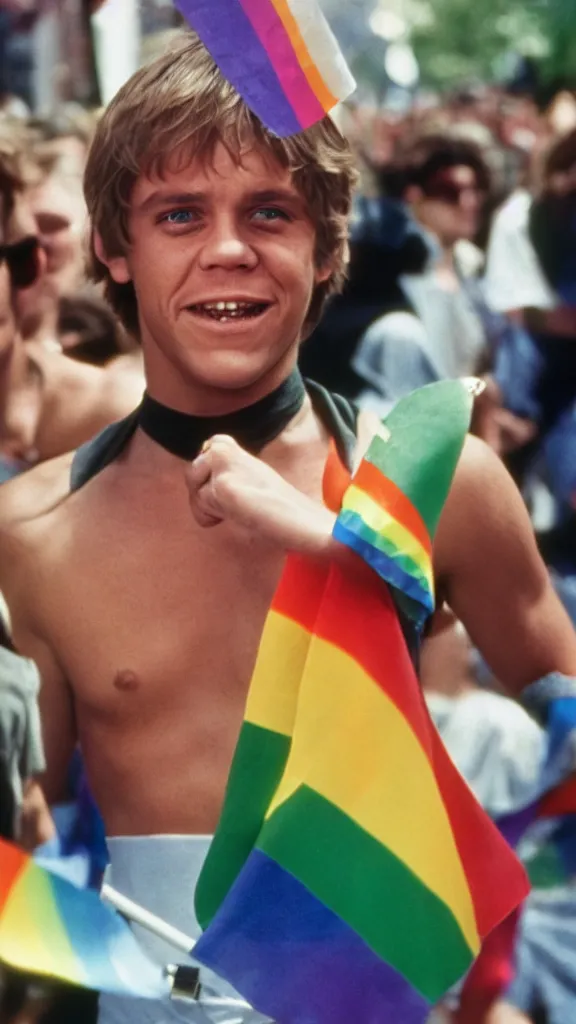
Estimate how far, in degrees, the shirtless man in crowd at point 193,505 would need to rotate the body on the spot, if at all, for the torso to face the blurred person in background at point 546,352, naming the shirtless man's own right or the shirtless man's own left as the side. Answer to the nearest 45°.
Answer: approximately 135° to the shirtless man's own left

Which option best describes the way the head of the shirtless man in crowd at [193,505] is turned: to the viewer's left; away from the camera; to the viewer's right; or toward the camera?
toward the camera

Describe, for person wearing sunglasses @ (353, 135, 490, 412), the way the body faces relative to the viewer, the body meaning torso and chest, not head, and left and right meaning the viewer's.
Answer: facing the viewer and to the right of the viewer

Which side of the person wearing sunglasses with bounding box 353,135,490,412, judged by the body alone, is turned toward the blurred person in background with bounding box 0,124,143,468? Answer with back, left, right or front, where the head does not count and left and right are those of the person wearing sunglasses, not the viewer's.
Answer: right

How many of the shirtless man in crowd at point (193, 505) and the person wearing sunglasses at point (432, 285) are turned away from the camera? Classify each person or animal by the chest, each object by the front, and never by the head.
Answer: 0

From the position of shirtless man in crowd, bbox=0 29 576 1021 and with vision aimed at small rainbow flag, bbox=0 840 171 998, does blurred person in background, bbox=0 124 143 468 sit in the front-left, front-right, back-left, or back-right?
back-right

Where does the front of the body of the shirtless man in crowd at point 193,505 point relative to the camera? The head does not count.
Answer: toward the camera

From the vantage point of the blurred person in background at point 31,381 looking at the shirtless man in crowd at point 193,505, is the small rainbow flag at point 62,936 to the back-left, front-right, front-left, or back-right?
front-right

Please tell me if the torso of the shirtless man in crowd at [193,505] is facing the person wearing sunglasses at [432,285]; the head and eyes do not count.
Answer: no

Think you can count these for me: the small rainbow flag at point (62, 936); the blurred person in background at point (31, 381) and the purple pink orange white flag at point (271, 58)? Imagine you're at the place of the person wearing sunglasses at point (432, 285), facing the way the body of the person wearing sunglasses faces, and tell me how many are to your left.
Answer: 0

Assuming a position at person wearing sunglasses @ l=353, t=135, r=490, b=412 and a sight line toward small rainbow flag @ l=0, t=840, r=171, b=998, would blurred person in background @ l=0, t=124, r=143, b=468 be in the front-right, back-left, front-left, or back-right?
front-right
